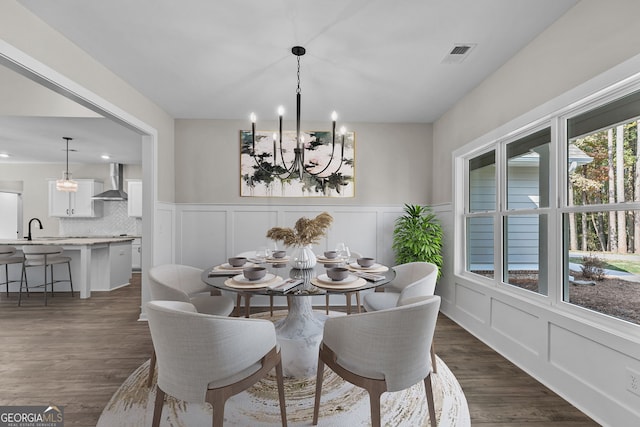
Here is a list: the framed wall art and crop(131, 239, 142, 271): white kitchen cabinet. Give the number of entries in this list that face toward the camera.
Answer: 2

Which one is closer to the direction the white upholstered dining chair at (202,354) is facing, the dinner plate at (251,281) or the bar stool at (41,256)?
the dinner plate

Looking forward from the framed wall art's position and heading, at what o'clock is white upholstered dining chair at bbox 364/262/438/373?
The white upholstered dining chair is roughly at 11 o'clock from the framed wall art.

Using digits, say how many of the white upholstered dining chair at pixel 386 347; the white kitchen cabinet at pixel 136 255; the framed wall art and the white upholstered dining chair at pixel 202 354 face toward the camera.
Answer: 2

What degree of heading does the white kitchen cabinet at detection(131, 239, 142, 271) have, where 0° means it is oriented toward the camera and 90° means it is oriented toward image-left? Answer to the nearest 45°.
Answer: approximately 0°

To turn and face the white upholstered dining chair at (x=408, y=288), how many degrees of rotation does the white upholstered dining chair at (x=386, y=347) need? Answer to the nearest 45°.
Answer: approximately 45° to its right

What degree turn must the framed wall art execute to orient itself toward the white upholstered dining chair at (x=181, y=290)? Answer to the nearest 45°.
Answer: approximately 45° to its right

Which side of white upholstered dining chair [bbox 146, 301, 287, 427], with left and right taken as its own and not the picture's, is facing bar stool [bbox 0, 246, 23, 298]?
left

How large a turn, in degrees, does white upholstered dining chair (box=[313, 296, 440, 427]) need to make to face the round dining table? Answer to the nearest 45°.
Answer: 0° — it already faces it

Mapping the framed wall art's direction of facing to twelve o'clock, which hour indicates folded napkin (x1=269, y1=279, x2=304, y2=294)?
The folded napkin is roughly at 12 o'clock from the framed wall art.
